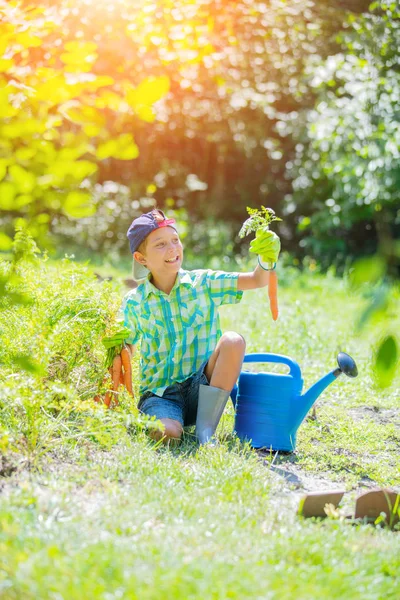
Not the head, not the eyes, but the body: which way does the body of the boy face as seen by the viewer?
toward the camera
